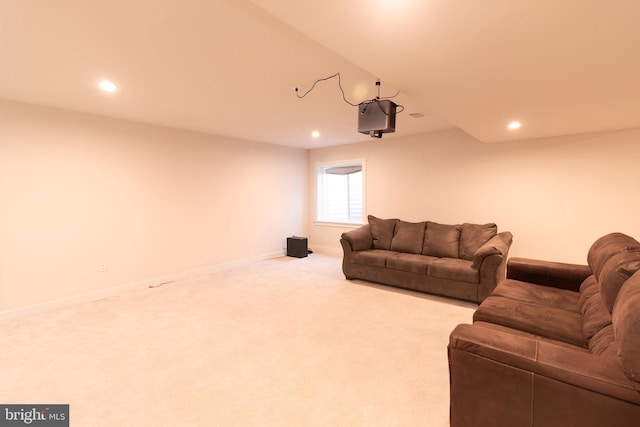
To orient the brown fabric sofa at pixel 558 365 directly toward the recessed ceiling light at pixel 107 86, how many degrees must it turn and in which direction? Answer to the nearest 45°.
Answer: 0° — it already faces it

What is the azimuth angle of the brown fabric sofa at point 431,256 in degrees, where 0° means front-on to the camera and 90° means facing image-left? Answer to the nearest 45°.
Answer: approximately 45°

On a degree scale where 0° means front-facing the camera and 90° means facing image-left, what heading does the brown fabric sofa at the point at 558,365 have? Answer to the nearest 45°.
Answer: approximately 90°

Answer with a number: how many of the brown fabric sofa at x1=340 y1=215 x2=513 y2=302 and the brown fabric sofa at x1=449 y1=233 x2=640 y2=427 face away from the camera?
0

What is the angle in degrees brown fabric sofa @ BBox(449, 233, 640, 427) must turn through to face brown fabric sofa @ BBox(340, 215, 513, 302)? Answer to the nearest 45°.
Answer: approximately 45° to its right

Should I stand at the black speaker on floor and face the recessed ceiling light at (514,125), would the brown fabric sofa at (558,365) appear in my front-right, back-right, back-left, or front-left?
front-right

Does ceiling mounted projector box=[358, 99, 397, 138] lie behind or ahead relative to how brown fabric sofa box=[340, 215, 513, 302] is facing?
ahead

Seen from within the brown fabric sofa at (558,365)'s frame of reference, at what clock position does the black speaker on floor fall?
The black speaker on floor is roughly at 1 o'clock from the brown fabric sofa.

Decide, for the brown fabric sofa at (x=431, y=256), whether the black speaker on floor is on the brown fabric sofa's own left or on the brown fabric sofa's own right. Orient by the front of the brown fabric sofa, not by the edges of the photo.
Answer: on the brown fabric sofa's own right
